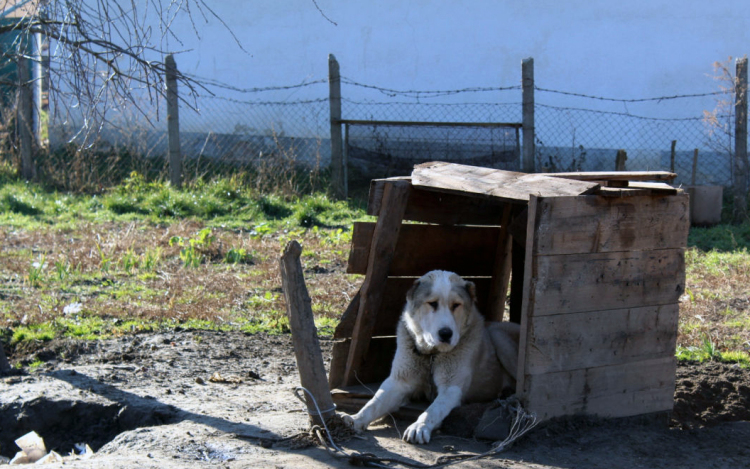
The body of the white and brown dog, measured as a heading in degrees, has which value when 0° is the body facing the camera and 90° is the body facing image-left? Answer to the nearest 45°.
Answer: approximately 45°

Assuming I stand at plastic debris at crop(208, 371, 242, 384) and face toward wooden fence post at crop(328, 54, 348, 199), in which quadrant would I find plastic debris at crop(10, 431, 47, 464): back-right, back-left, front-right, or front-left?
back-left

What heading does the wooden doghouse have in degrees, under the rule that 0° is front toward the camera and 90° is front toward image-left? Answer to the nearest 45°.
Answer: approximately 45°

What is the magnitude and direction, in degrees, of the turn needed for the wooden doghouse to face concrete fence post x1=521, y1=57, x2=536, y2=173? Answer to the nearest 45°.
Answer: approximately 135° to its right

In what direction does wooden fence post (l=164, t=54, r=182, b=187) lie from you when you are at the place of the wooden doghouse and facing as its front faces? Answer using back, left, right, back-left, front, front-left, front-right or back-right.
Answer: right

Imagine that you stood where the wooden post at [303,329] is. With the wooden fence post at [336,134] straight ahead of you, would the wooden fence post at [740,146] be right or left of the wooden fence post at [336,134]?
right

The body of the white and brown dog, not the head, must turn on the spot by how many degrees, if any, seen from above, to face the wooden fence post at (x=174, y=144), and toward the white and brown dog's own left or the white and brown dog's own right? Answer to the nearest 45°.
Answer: approximately 90° to the white and brown dog's own right

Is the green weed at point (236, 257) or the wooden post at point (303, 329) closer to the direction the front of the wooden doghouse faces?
the wooden post

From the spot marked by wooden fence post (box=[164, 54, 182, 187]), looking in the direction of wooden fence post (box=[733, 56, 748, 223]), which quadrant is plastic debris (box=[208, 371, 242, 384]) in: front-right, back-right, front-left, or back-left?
front-right

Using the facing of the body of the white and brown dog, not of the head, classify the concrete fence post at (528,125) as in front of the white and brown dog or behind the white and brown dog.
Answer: behind

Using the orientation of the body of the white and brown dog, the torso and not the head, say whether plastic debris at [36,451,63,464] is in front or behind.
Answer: in front

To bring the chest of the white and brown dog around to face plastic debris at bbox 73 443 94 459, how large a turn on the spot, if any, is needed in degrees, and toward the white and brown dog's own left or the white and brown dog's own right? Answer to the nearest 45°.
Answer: approximately 45° to the white and brown dog's own right

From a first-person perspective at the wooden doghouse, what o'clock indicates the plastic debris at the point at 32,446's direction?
The plastic debris is roughly at 1 o'clock from the wooden doghouse.

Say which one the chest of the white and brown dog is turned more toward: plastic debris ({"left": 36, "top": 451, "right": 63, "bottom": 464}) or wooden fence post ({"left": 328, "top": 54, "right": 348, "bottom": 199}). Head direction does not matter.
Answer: the plastic debris

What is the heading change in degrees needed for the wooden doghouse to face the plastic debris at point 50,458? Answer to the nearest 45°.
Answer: approximately 45° to its right

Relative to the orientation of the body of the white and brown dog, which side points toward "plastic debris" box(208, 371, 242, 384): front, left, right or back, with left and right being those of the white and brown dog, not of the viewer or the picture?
right
